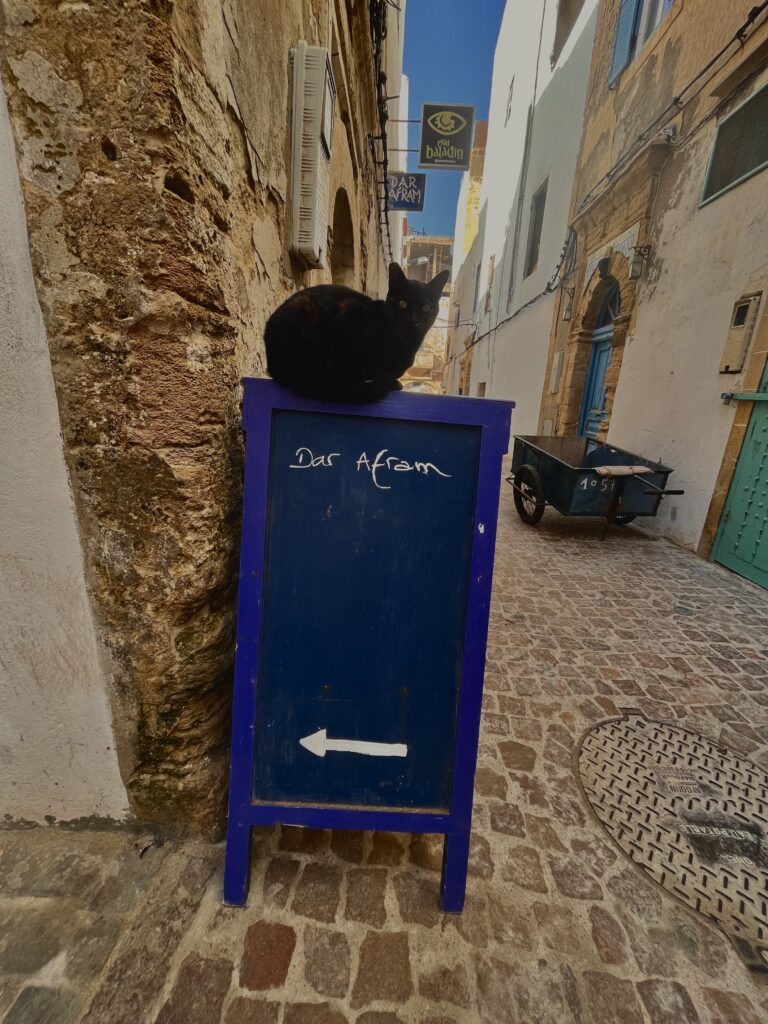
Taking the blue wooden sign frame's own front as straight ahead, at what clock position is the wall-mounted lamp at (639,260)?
The wall-mounted lamp is roughly at 7 o'clock from the blue wooden sign frame.

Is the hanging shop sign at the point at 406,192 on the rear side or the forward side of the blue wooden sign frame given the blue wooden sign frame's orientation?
on the rear side

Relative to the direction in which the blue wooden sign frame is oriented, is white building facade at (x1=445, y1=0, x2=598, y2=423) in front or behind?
behind

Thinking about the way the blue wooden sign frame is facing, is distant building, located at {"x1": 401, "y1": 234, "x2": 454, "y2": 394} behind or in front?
behind

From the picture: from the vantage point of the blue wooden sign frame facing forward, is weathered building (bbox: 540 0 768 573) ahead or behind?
behind

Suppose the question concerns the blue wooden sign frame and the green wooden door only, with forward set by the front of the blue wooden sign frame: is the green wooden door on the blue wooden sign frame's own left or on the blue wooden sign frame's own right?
on the blue wooden sign frame's own left

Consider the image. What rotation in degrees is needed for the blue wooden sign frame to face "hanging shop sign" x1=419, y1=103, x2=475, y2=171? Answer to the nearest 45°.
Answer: approximately 180°

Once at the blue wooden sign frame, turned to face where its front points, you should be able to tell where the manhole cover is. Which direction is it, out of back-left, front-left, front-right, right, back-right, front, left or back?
left

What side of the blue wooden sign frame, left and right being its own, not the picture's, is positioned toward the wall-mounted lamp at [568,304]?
back

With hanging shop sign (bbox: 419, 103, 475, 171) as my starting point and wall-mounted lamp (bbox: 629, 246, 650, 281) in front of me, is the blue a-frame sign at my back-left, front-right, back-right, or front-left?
front-right

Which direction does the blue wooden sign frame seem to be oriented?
toward the camera
